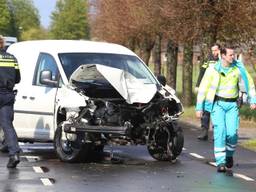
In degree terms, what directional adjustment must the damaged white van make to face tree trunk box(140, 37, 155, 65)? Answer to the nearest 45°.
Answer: approximately 135° to its left

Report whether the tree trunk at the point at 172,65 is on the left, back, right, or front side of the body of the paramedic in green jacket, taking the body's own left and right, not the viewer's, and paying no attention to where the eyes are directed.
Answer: back

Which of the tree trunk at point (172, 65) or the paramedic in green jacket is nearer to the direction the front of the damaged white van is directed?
the paramedic in green jacket

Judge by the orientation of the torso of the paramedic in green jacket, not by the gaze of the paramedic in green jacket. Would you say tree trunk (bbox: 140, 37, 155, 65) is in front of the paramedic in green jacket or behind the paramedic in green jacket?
behind

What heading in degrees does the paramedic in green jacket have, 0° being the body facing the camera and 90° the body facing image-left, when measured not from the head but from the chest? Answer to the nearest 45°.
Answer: approximately 0°

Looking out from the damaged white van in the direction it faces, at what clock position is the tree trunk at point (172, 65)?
The tree trunk is roughly at 8 o'clock from the damaged white van.

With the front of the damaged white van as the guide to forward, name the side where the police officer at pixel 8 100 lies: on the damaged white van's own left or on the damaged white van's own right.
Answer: on the damaged white van's own right

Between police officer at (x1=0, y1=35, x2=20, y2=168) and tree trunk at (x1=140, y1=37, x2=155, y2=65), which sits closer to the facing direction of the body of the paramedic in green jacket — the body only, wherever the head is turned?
the police officer
